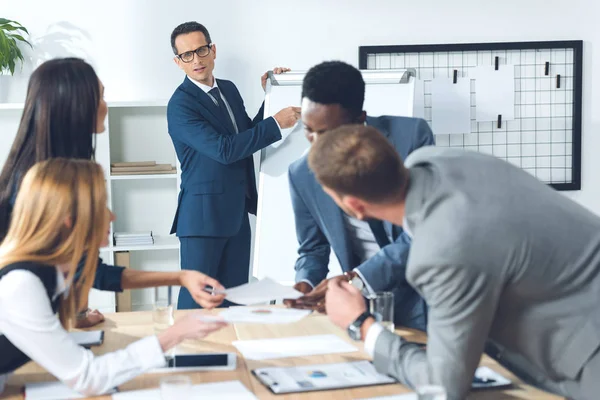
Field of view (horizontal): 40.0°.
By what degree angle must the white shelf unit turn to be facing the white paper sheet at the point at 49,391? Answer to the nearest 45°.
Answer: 0° — it already faces it

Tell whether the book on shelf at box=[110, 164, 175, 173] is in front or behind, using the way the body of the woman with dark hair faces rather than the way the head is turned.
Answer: in front

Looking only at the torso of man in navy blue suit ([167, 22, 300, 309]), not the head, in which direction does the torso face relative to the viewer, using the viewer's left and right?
facing the viewer and to the right of the viewer

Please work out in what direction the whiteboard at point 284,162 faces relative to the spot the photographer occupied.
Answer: facing the viewer

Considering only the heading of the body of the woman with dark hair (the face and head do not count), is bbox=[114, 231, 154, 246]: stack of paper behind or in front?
in front

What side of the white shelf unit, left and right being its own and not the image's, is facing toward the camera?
front

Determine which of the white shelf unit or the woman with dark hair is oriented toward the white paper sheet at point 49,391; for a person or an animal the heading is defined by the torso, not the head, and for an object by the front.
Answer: the white shelf unit

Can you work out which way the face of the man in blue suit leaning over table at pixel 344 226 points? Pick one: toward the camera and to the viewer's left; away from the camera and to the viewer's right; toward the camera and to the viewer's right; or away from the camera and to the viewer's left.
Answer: toward the camera and to the viewer's left

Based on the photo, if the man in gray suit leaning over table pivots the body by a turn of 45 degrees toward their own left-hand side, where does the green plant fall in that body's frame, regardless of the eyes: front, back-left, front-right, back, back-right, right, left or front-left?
front-right

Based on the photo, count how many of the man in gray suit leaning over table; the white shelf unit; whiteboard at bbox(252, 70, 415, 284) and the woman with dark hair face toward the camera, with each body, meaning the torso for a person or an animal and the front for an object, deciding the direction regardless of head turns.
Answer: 2

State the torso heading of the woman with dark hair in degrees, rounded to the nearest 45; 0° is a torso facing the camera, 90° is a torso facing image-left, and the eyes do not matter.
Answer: approximately 225°

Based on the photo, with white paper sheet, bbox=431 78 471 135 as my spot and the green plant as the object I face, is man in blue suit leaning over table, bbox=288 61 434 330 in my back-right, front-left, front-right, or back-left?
front-left

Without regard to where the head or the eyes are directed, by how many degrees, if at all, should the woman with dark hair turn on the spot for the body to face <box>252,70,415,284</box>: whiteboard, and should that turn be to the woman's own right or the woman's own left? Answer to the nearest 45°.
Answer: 0° — they already face it

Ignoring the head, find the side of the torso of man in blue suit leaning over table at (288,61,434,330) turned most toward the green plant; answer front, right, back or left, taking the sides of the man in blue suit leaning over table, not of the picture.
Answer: right

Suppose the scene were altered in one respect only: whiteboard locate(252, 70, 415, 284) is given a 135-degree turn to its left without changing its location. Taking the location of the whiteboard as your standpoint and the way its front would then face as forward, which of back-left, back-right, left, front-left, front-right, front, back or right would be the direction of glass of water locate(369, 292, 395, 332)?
back-right

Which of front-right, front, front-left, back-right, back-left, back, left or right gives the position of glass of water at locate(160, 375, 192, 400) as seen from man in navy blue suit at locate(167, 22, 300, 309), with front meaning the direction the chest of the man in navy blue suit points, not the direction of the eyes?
front-right

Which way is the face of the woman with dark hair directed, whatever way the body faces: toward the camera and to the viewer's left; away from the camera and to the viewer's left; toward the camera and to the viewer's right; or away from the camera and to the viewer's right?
away from the camera and to the viewer's right

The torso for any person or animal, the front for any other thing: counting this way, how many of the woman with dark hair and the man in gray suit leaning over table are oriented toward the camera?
0

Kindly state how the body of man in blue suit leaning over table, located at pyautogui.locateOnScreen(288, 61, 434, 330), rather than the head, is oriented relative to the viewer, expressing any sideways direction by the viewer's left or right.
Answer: facing the viewer and to the left of the viewer
